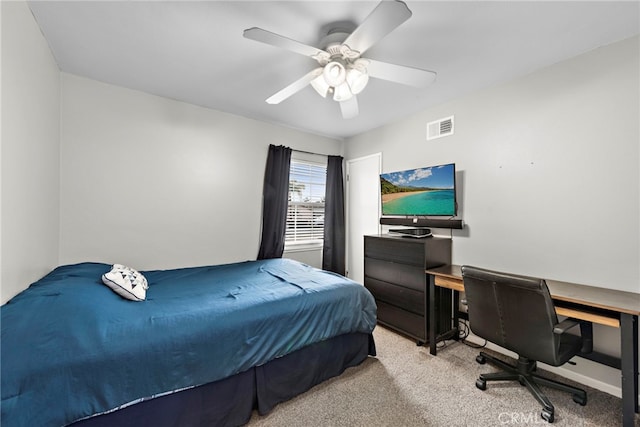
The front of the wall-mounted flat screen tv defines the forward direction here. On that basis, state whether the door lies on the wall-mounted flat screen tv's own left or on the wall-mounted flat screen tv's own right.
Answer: on the wall-mounted flat screen tv's own right

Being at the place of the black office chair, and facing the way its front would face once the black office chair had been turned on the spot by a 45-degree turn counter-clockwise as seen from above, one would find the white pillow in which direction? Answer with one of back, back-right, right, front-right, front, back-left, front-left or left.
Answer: back-left

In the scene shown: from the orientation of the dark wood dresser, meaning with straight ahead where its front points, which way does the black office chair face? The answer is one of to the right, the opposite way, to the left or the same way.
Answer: the opposite way

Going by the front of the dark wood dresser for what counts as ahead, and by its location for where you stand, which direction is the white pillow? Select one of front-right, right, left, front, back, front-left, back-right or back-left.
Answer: front

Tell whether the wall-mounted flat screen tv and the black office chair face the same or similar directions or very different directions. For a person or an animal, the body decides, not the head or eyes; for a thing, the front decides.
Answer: very different directions

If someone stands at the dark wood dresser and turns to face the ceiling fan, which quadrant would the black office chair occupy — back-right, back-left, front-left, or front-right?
front-left

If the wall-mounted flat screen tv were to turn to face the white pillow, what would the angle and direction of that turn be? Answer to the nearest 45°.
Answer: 0° — it already faces it

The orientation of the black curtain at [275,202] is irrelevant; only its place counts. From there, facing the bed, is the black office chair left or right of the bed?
left

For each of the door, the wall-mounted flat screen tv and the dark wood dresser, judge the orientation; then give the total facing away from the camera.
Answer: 0

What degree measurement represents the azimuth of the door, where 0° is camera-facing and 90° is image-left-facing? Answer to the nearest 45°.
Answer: approximately 45°

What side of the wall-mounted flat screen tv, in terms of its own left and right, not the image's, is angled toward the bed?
front

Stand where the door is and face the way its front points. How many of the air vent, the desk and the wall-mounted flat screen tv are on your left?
3

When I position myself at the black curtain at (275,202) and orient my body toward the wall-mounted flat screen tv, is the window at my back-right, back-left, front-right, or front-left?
front-left

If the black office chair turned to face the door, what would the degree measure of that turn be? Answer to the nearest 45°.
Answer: approximately 90° to its left

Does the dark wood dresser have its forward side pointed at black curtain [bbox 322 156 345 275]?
no

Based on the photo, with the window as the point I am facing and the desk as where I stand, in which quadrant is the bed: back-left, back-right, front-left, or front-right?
front-left
